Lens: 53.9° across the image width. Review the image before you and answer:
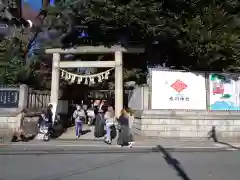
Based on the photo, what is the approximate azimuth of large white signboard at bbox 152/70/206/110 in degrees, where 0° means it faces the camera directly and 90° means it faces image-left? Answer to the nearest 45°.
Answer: approximately 0°

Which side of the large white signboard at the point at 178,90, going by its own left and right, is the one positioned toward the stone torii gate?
right

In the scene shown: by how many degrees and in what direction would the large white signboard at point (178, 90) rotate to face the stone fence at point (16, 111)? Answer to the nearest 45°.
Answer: approximately 90° to its right

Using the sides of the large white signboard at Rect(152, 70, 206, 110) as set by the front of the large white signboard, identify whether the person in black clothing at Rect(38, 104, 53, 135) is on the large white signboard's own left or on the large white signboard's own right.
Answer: on the large white signboard's own right

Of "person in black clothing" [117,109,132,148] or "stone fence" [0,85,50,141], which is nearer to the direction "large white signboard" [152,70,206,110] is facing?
the person in black clothing
